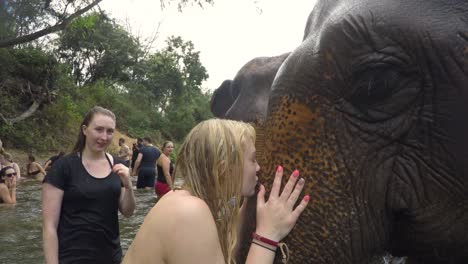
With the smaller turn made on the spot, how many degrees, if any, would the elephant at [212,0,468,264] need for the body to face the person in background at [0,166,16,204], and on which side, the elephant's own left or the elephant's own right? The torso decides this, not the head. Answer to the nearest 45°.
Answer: approximately 45° to the elephant's own right

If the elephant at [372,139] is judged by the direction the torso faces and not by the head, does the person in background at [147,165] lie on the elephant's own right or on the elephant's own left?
on the elephant's own right

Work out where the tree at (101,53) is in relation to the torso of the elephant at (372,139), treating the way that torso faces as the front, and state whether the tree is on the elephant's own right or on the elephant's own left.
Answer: on the elephant's own right

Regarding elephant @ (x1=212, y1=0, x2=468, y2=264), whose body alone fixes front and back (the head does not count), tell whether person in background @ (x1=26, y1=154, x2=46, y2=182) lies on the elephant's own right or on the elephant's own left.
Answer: on the elephant's own right

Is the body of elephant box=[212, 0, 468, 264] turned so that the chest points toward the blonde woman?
yes

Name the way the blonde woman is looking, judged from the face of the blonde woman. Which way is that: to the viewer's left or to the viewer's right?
to the viewer's right

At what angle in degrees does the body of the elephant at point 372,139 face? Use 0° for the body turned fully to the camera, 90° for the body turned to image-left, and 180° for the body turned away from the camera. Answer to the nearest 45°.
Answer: approximately 90°
